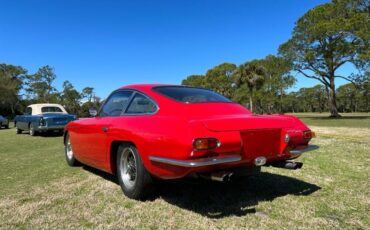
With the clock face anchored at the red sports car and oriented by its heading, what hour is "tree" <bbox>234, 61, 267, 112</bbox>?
The tree is roughly at 2 o'clock from the red sports car.

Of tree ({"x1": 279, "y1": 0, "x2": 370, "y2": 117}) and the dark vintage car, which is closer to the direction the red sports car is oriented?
the dark vintage car

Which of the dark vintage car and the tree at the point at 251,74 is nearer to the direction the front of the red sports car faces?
the dark vintage car

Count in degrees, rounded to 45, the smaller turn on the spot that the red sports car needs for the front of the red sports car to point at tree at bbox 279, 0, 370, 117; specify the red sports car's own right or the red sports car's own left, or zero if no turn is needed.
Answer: approximately 90° to the red sports car's own right

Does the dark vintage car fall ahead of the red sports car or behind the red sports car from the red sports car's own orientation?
ahead

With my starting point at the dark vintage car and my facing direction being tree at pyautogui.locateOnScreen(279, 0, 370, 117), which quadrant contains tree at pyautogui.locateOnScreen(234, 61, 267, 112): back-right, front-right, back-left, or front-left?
front-left

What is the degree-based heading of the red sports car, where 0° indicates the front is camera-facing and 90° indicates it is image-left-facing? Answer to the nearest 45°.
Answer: approximately 135°

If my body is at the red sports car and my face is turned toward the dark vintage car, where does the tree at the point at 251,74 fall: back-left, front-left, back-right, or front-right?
front-right
